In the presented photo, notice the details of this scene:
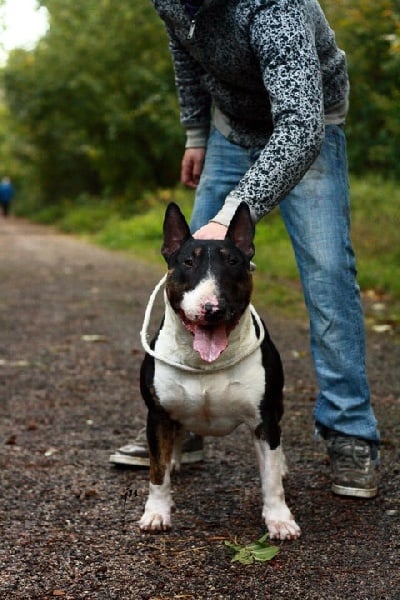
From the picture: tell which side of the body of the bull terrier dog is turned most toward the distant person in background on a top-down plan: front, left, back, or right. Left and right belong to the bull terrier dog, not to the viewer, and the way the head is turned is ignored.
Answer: back

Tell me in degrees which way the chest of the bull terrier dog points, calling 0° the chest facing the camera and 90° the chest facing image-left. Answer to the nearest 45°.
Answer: approximately 0°
